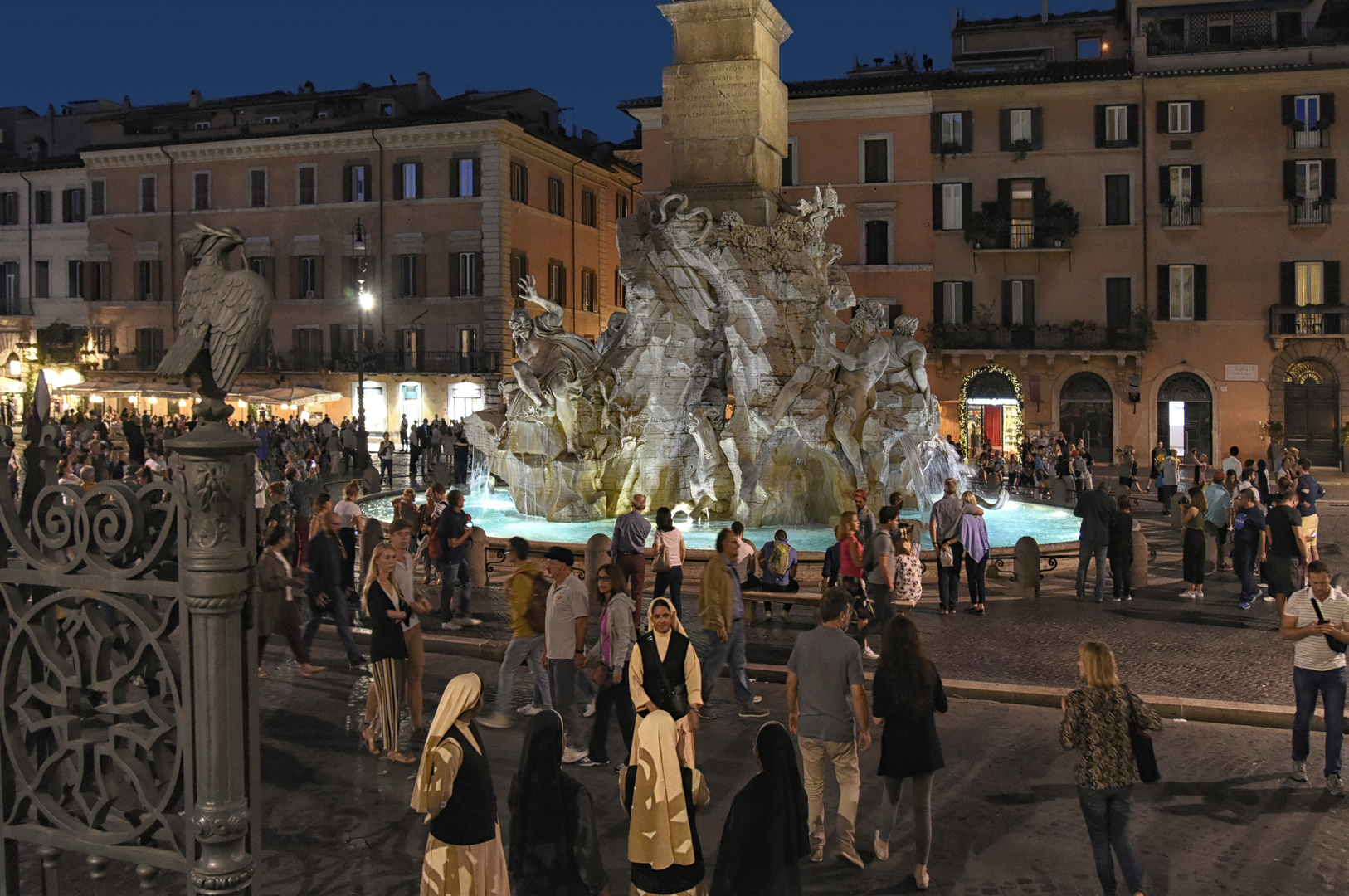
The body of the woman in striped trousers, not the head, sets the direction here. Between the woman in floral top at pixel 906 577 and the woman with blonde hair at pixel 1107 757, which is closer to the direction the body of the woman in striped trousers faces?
the woman with blonde hair

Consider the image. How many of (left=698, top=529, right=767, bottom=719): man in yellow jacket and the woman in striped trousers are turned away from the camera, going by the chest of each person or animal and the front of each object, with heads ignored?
0

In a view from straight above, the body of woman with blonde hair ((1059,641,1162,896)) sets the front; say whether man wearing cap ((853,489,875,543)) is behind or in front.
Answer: in front

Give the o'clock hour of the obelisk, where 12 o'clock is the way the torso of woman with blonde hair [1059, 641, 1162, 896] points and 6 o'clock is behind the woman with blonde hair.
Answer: The obelisk is roughly at 11 o'clock from the woman with blonde hair.

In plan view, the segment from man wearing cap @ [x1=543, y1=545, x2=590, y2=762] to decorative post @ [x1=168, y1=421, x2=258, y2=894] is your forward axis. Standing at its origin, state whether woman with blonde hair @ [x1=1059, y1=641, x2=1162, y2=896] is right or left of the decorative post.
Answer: left

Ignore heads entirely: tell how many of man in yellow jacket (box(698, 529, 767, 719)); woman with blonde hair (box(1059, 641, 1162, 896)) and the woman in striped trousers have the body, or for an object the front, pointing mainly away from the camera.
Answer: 1

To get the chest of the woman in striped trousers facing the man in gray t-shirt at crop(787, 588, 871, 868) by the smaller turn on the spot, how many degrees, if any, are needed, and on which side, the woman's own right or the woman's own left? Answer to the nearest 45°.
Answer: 0° — they already face them

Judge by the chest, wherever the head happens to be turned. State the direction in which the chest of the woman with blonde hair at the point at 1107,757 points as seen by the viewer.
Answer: away from the camera

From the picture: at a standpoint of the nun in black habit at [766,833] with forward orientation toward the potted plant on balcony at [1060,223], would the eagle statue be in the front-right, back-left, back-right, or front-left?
back-left

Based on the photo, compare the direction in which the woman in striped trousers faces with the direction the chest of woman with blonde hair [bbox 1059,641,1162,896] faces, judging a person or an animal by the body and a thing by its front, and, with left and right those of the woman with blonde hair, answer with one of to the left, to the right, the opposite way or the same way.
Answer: to the right

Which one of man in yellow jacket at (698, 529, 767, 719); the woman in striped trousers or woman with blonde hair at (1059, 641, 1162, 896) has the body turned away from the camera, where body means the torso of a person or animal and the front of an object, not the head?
the woman with blonde hair

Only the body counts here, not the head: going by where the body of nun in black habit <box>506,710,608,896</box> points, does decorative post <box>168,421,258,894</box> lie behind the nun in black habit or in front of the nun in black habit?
behind
